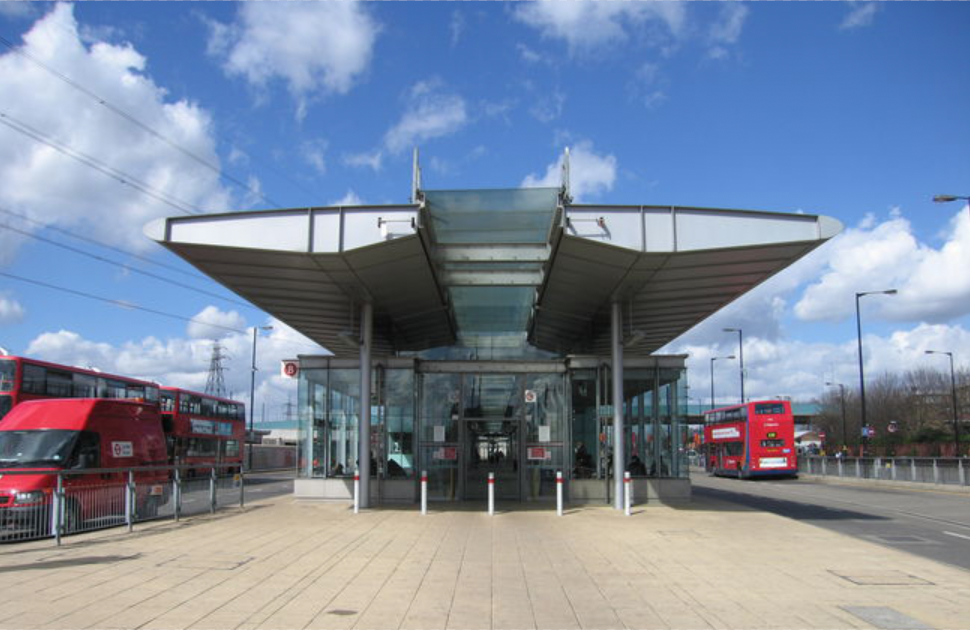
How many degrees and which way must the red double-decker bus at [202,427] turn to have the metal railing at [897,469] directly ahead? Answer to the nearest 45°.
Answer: approximately 135° to its left

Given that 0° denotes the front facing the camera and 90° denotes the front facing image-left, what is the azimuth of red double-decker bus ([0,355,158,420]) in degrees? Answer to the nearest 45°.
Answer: approximately 45°

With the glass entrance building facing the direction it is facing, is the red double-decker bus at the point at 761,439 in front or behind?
behind
